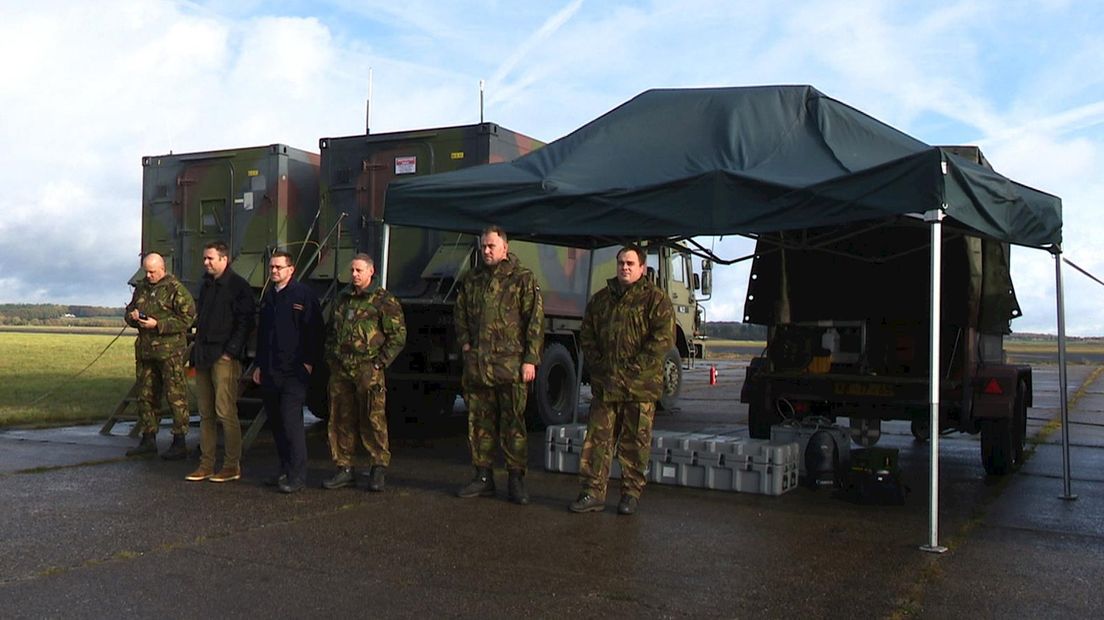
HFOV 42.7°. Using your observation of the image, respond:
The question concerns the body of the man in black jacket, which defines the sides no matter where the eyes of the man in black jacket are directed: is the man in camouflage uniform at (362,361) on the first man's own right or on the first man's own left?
on the first man's own left

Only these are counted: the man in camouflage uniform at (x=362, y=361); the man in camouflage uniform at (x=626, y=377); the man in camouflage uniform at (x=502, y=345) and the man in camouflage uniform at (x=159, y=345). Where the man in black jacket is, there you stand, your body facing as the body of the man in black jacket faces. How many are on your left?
3

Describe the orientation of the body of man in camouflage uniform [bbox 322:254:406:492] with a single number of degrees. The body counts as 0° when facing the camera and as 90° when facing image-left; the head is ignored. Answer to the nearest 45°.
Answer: approximately 45°

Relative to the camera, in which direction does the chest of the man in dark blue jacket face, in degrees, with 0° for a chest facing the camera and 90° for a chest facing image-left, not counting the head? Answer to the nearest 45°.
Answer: approximately 45°

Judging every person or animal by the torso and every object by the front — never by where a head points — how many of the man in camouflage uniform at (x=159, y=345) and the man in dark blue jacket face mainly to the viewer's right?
0

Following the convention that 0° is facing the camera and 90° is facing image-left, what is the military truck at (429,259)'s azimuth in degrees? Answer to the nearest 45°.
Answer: approximately 225°

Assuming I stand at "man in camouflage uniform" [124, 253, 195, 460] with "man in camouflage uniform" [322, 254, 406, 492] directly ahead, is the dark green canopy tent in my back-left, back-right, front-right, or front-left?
front-left

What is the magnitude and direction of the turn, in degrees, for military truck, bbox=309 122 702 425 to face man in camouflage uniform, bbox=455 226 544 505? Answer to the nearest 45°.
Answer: approximately 135° to its right

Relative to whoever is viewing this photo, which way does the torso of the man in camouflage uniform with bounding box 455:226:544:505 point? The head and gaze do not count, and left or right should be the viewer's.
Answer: facing the viewer and to the left of the viewer

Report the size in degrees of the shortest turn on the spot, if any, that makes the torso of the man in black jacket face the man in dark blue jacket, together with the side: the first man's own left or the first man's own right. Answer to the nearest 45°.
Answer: approximately 90° to the first man's own left

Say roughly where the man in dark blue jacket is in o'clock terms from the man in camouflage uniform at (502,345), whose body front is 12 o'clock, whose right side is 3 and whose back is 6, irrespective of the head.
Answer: The man in dark blue jacket is roughly at 2 o'clock from the man in camouflage uniform.
